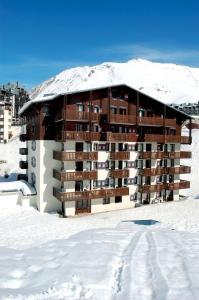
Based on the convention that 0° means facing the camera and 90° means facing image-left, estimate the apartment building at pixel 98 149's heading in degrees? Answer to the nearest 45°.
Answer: approximately 315°

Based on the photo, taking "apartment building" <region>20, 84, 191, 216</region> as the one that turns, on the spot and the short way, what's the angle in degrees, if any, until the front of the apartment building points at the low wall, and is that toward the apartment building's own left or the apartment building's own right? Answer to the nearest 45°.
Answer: approximately 135° to the apartment building's own right
